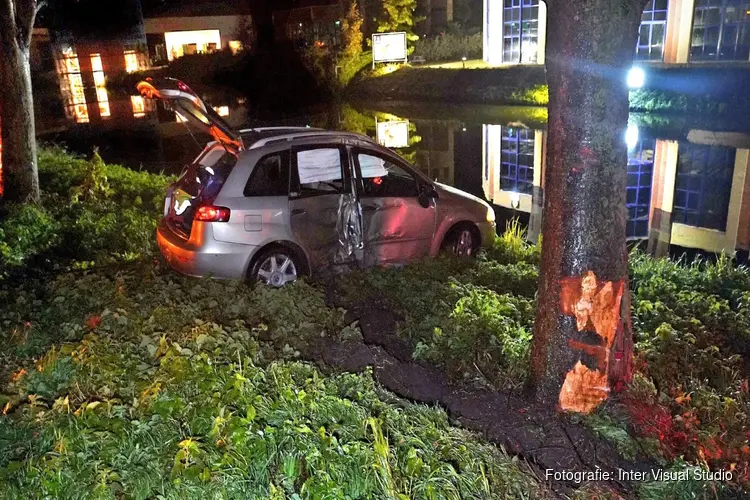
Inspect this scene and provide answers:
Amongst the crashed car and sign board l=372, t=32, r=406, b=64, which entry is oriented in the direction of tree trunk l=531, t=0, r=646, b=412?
the sign board

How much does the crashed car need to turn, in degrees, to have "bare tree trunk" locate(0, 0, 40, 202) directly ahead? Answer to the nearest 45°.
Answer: approximately 90° to its left

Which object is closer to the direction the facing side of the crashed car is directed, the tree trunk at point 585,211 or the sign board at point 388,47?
the sign board

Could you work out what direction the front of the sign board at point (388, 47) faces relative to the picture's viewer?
facing the viewer

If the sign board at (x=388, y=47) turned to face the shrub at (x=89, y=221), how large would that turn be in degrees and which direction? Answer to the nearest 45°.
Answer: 0° — it already faces it

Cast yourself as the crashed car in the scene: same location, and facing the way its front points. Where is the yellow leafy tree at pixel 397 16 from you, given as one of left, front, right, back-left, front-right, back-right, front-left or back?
front-left

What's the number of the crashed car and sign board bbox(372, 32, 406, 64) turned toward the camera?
1

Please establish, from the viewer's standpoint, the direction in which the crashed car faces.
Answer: facing away from the viewer and to the right of the viewer

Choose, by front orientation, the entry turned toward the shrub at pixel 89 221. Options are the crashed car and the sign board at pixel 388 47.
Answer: the sign board

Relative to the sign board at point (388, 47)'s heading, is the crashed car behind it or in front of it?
in front

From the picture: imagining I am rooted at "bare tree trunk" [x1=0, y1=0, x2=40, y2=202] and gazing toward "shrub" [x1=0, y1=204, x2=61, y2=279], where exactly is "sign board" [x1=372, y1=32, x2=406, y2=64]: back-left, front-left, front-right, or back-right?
back-left

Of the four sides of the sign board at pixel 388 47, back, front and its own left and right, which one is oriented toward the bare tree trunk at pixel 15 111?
front
